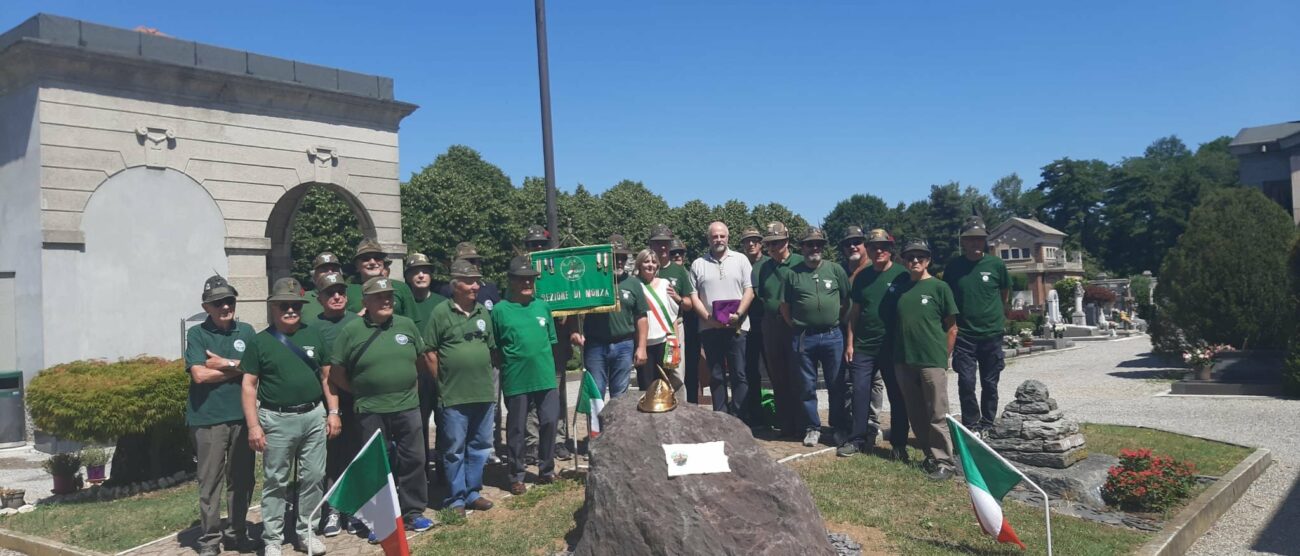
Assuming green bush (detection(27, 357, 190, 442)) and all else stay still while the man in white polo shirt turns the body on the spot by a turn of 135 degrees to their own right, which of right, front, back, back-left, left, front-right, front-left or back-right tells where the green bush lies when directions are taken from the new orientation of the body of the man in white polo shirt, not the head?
front-left

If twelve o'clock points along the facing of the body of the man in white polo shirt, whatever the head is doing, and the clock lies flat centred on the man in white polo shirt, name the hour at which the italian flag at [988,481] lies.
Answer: The italian flag is roughly at 11 o'clock from the man in white polo shirt.

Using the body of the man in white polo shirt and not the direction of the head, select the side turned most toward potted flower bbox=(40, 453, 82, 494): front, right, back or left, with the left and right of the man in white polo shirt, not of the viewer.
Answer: right

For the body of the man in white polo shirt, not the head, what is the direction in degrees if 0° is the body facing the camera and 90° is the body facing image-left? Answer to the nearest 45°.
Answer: approximately 0°

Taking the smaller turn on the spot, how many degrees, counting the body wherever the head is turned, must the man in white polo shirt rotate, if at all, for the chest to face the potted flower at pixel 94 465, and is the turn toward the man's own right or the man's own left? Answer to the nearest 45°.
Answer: approximately 90° to the man's own right

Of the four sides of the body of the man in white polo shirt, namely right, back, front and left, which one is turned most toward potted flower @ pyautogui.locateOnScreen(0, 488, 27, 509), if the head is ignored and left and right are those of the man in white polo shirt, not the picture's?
right

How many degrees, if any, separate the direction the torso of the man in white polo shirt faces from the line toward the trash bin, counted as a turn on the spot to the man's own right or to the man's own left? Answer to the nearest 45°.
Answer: approximately 90° to the man's own right

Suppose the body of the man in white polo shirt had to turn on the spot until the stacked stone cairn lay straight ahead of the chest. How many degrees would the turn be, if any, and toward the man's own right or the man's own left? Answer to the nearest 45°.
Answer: approximately 90° to the man's own left

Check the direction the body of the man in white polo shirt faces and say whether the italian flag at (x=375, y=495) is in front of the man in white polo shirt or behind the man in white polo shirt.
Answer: in front

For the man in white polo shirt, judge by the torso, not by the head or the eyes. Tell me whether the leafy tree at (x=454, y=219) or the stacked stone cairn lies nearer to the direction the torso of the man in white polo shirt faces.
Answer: the stacked stone cairn
